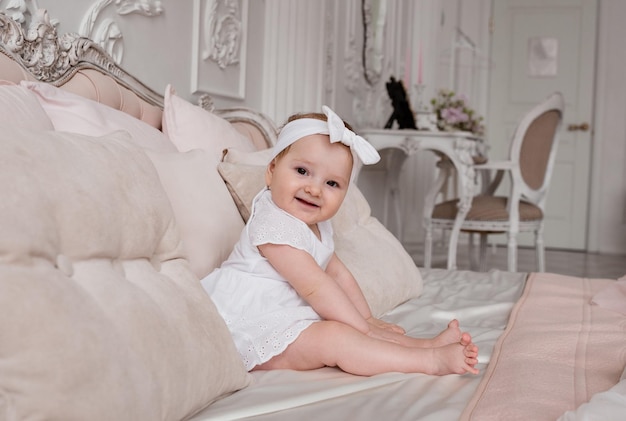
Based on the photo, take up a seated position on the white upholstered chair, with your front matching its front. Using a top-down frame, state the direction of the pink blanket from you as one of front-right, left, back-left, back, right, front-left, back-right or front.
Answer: back-left
